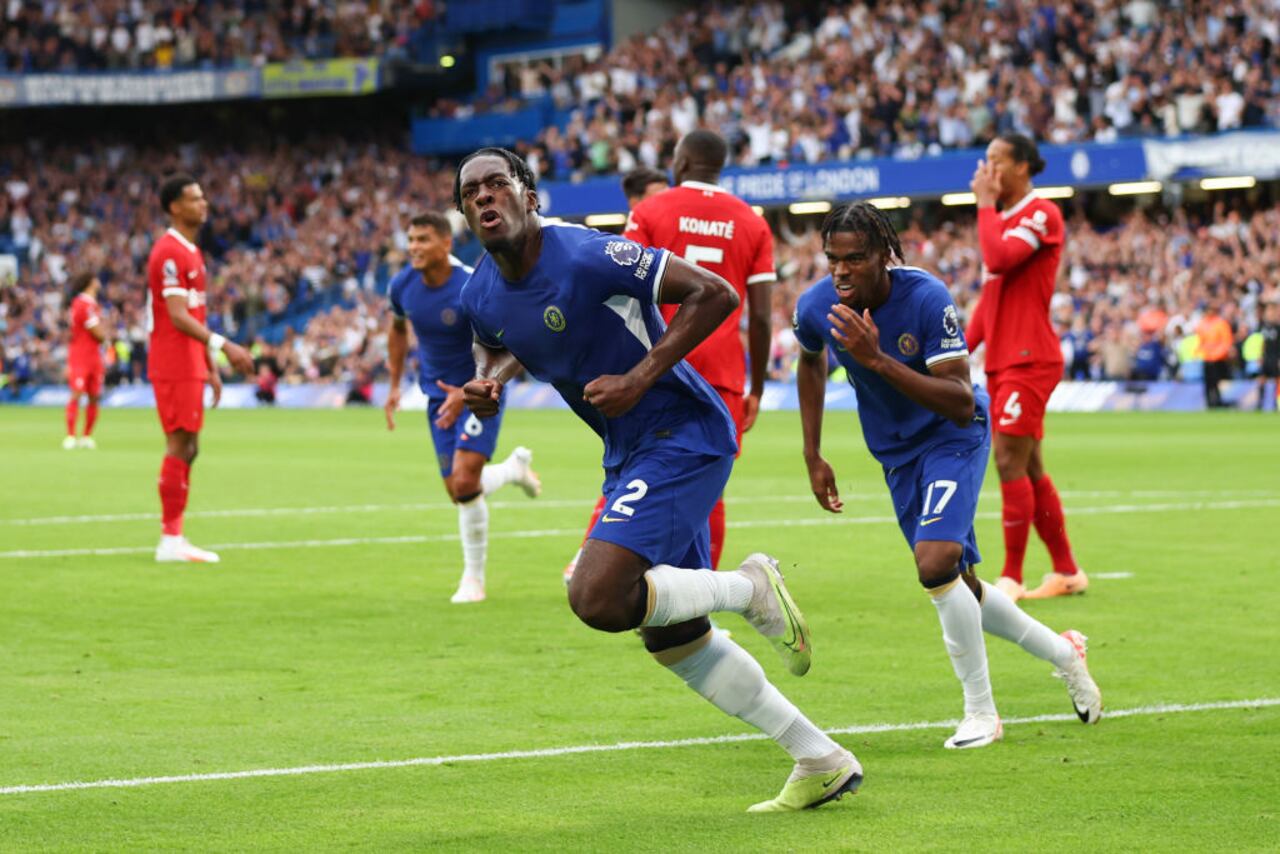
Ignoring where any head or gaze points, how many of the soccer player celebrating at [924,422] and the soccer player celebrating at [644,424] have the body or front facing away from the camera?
0

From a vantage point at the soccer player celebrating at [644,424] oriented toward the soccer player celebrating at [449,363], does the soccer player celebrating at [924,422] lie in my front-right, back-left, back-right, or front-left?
front-right

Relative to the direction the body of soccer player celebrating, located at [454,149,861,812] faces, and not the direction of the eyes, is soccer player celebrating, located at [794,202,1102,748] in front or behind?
behind

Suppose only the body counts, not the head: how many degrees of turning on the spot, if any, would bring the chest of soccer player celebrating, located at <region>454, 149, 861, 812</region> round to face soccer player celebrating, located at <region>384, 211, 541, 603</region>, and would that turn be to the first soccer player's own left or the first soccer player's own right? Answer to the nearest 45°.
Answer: approximately 135° to the first soccer player's own right

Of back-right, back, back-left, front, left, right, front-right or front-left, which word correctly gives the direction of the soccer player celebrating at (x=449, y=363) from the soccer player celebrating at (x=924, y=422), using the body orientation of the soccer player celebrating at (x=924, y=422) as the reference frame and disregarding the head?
right

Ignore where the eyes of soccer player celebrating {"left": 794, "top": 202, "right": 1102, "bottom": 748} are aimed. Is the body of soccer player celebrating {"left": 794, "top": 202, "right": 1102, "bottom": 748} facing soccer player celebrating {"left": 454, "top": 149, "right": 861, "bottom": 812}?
yes

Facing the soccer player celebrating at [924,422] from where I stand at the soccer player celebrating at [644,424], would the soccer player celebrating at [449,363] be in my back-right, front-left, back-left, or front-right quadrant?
front-left

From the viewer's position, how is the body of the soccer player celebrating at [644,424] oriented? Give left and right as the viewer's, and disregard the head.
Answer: facing the viewer and to the left of the viewer
